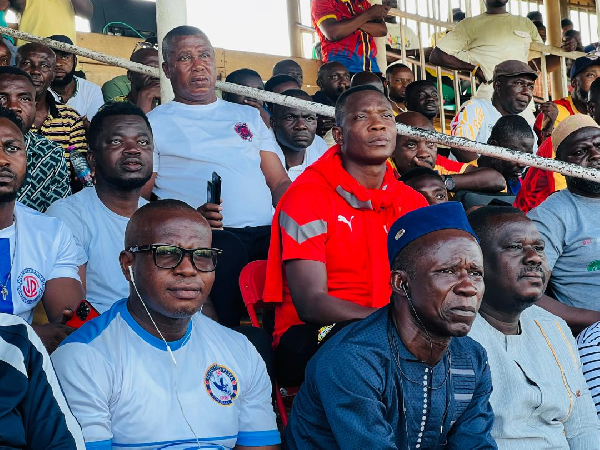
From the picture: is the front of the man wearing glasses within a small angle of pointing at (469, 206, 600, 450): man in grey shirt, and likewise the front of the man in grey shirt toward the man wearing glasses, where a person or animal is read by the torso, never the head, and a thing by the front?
no

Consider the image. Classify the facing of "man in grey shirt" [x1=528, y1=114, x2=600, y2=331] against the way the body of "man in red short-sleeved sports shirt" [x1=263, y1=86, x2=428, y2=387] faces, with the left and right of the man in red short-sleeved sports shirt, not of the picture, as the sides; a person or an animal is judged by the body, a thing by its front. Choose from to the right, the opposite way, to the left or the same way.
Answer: the same way

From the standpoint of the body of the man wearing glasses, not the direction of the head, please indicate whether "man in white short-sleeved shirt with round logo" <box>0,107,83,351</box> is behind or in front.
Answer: behind

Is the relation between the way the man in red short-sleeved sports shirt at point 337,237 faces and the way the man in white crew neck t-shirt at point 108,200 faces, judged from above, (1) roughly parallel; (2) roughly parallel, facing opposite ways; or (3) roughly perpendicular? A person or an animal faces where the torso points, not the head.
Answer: roughly parallel

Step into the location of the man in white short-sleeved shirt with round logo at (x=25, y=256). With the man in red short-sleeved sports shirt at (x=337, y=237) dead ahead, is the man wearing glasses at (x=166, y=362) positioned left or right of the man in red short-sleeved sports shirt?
right

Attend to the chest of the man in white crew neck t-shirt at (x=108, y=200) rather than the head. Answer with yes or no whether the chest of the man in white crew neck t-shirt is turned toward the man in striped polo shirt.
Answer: no

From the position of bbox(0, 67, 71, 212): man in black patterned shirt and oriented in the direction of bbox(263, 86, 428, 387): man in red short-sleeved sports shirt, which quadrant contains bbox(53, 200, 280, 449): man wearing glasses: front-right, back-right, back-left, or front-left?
front-right

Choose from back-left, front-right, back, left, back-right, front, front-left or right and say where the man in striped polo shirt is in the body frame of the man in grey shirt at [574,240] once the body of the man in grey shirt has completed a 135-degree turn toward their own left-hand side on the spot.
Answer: left

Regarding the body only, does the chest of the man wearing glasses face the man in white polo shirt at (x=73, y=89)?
no

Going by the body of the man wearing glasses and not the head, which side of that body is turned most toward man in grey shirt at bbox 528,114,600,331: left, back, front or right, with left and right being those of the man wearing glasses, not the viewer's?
left

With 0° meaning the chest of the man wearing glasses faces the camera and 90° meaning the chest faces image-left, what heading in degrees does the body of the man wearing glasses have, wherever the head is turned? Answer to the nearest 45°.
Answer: approximately 315°

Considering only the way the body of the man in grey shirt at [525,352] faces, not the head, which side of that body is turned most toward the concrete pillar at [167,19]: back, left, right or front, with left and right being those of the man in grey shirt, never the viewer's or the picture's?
back

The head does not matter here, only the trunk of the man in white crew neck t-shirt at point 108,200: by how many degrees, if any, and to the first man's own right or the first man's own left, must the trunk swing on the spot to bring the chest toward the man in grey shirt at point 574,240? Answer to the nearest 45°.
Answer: approximately 45° to the first man's own left

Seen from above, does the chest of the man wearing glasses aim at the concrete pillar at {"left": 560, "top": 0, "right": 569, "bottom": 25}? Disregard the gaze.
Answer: no

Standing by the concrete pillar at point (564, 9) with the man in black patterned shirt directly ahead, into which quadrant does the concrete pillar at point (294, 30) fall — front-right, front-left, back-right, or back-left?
front-right

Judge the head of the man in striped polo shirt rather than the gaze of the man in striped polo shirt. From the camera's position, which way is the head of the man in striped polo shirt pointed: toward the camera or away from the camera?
toward the camera

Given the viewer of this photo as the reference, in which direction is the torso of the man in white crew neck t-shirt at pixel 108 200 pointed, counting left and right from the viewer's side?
facing the viewer and to the right of the viewer

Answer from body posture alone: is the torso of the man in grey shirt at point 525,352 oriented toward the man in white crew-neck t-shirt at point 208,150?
no
